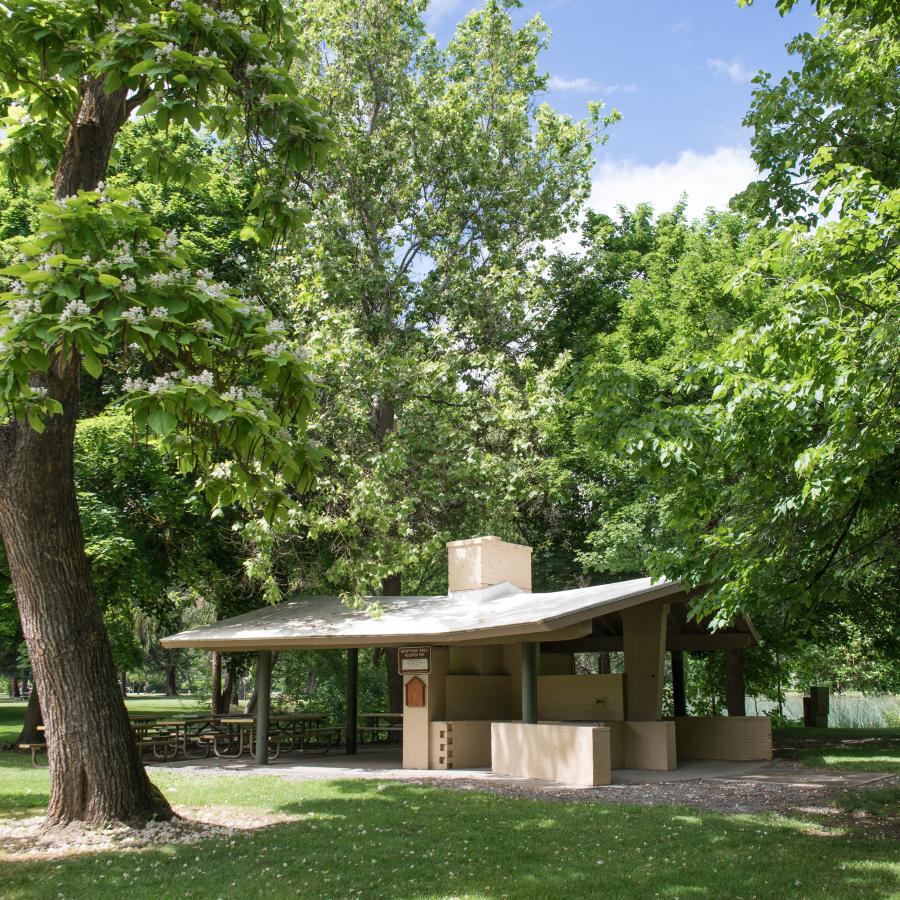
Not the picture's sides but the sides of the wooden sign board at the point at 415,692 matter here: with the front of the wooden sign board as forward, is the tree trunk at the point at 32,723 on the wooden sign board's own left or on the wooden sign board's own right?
on the wooden sign board's own right

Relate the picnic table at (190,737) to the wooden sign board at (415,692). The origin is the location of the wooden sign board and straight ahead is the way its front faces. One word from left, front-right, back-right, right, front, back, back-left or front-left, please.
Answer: back-right

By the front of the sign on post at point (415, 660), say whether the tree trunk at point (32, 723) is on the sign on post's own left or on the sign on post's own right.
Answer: on the sign on post's own right

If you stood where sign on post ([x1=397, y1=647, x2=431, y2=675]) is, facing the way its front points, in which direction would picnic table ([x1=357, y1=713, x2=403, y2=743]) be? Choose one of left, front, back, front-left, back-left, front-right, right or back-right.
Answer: back

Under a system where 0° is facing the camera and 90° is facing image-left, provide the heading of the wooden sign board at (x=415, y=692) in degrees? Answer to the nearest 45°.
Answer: approximately 0°

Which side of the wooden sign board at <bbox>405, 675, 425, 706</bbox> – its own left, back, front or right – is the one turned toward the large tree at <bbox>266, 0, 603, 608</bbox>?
back

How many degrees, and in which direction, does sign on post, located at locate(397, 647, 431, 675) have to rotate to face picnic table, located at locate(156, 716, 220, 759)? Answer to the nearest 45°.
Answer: approximately 135° to its right

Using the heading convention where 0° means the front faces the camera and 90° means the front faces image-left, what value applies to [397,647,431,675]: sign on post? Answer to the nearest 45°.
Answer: approximately 0°

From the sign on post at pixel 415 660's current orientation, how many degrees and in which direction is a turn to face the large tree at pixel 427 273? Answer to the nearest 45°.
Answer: approximately 180°

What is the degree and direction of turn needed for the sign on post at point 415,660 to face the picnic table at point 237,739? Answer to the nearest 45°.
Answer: approximately 135° to its right

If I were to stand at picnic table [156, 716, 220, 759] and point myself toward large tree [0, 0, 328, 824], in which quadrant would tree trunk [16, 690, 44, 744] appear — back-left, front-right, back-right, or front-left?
back-right
